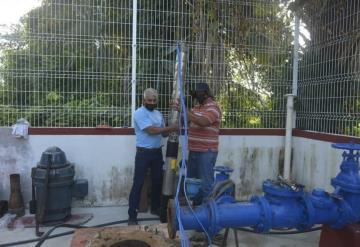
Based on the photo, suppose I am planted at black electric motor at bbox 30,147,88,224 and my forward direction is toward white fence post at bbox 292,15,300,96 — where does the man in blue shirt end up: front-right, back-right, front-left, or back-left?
front-right

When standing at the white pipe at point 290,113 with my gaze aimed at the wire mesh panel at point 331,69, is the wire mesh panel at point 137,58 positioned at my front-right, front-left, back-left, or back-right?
back-right

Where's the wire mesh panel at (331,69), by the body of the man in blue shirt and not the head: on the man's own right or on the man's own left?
on the man's own left

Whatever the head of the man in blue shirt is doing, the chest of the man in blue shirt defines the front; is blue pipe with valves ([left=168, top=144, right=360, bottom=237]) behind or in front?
in front

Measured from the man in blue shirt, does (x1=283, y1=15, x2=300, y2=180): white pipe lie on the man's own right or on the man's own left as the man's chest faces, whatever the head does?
on the man's own left

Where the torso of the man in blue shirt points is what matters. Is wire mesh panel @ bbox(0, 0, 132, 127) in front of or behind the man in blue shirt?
behind

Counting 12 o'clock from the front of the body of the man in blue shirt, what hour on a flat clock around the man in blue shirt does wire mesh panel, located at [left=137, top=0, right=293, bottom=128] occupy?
The wire mesh panel is roughly at 9 o'clock from the man in blue shirt.

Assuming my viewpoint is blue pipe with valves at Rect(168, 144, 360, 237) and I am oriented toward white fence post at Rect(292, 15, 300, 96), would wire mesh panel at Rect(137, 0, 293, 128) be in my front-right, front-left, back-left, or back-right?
front-left

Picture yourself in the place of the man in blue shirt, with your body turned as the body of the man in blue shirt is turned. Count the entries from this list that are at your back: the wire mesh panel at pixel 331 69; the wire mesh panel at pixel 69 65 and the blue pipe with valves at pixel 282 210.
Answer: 1
